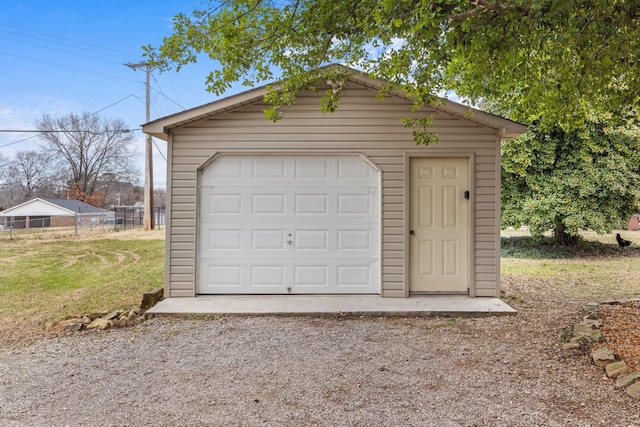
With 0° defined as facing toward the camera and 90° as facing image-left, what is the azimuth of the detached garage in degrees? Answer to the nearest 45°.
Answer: approximately 0°

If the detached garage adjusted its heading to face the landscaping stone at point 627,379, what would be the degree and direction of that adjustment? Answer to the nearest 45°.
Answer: approximately 45° to its left

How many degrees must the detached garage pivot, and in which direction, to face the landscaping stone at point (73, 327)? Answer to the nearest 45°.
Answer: approximately 45° to its right

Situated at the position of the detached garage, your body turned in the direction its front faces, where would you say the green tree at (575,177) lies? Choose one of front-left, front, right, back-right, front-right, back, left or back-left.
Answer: back-left

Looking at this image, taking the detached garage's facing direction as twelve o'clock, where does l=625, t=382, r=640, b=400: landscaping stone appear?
The landscaping stone is roughly at 11 o'clock from the detached garage.

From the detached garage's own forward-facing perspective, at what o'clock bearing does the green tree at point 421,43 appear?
The green tree is roughly at 11 o'clock from the detached garage.

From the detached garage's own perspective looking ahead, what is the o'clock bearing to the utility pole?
The utility pole is roughly at 5 o'clock from the detached garage.

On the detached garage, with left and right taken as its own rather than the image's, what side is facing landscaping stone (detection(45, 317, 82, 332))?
front

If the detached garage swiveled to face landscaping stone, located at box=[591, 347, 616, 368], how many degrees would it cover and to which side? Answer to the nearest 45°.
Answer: approximately 45° to its left

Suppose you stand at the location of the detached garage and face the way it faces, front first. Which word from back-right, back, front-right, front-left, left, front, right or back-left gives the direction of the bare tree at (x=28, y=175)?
back-right

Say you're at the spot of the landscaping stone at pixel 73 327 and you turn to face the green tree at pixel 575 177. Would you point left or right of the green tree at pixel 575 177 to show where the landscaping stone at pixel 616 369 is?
right

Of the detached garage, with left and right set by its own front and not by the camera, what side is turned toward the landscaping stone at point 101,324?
right
